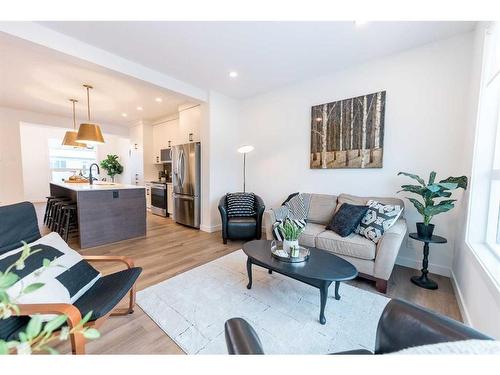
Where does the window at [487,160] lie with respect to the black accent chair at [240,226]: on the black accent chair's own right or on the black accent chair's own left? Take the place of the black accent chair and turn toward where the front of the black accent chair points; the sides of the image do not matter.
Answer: on the black accent chair's own left

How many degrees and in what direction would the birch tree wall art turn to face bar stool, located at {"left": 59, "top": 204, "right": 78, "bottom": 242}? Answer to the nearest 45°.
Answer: approximately 45° to its right

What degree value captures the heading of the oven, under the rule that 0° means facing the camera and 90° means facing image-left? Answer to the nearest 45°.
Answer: approximately 45°

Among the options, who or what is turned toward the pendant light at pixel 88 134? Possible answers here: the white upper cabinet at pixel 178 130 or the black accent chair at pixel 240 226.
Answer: the white upper cabinet

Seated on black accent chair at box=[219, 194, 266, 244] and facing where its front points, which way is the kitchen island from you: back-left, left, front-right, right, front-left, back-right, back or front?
right

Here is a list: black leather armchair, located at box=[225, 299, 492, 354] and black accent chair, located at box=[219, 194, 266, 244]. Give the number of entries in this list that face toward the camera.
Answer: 1

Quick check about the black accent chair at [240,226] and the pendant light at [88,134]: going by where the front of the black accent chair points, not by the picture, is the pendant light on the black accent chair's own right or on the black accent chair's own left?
on the black accent chair's own right

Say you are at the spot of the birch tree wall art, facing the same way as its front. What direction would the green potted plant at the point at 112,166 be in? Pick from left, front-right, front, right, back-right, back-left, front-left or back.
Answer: front-right

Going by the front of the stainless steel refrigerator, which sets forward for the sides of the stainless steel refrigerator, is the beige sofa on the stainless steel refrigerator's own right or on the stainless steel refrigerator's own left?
on the stainless steel refrigerator's own left

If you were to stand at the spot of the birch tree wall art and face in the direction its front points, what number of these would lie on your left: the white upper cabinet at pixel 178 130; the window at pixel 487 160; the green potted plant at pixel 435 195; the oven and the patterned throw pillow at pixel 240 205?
2

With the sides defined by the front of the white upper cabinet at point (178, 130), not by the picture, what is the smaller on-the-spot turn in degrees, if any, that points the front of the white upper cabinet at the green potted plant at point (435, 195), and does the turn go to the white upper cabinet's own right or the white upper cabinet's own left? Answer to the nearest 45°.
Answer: approximately 90° to the white upper cabinet's own left

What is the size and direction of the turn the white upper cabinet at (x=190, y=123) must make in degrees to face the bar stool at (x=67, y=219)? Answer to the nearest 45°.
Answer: approximately 45° to its right

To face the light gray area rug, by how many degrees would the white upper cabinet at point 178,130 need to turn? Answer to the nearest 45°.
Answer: approximately 45° to its left

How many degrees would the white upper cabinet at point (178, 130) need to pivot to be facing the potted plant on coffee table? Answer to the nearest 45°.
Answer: approximately 45° to its left

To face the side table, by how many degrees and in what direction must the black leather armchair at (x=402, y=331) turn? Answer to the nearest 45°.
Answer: approximately 45° to its right
